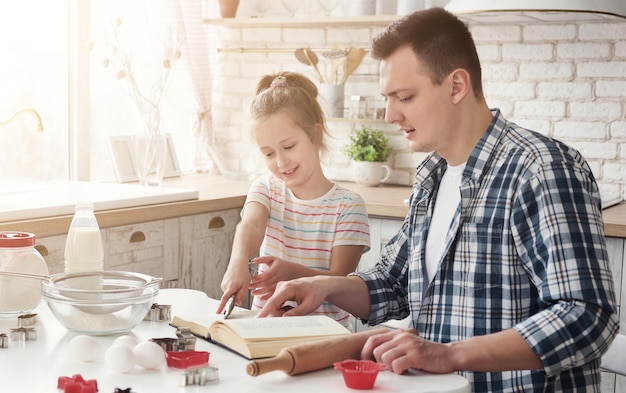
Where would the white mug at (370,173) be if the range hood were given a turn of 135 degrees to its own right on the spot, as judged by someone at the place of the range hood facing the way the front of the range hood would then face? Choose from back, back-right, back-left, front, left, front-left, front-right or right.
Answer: front

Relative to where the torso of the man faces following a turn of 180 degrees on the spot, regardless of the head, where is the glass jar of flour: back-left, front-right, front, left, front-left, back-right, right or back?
back-left

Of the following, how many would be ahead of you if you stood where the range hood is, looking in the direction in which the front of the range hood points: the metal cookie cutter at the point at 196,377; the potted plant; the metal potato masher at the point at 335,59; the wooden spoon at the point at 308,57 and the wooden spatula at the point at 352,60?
1

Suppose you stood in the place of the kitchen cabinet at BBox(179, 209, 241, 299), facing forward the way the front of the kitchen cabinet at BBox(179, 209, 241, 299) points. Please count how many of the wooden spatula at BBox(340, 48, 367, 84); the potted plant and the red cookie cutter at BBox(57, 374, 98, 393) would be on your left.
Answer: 2

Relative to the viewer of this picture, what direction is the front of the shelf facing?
facing the viewer

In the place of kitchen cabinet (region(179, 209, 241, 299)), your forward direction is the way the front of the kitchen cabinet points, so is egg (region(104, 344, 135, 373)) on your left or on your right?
on your right

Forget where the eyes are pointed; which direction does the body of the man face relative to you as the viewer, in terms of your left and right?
facing the viewer and to the left of the viewer

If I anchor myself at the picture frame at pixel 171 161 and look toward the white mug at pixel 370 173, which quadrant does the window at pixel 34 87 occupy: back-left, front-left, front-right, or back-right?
back-right

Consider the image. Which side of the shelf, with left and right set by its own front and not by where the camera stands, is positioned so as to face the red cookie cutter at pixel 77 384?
front

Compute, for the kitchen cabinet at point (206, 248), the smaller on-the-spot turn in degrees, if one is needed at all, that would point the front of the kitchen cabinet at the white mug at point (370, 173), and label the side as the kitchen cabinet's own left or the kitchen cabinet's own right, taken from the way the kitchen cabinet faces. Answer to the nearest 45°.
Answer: approximately 90° to the kitchen cabinet's own left

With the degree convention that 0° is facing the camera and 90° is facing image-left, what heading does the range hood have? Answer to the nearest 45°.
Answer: approximately 0°
